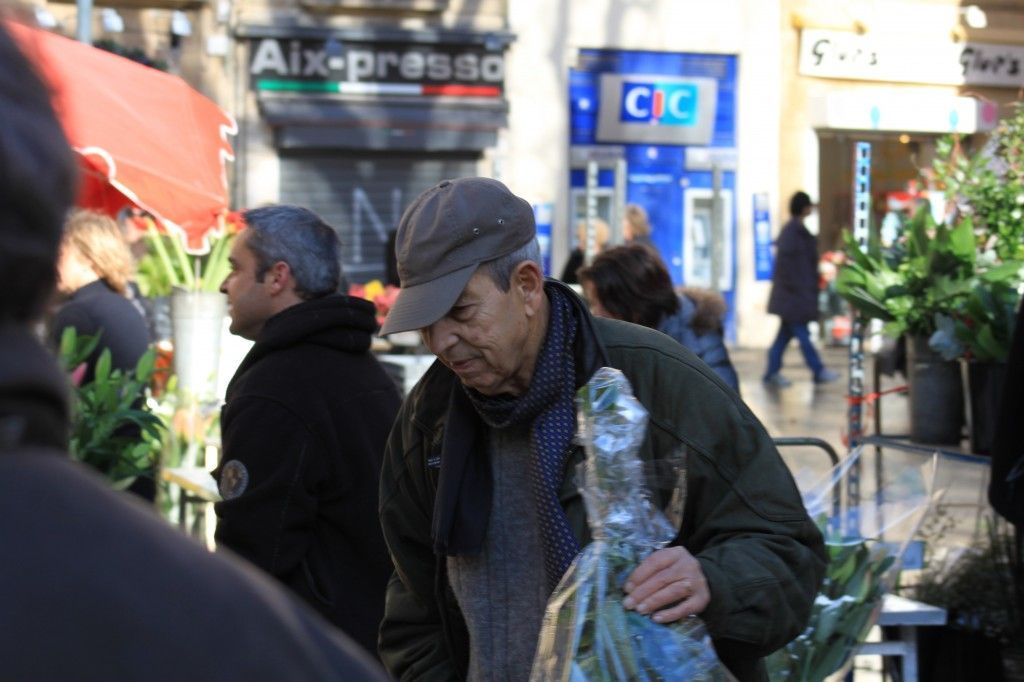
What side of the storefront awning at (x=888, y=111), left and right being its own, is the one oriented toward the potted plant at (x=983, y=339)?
front

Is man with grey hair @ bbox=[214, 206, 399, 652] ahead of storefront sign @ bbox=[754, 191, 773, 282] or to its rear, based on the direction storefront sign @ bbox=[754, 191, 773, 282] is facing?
ahead

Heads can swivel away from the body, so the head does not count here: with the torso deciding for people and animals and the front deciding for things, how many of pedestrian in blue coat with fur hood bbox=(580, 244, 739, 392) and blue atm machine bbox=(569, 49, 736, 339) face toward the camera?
1

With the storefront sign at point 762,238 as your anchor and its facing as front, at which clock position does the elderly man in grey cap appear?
The elderly man in grey cap is roughly at 12 o'clock from the storefront sign.

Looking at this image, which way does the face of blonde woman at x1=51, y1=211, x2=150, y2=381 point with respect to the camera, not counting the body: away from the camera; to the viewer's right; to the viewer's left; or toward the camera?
to the viewer's left

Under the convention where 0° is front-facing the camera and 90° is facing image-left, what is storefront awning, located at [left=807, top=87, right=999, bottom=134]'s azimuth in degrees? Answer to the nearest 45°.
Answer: approximately 0°

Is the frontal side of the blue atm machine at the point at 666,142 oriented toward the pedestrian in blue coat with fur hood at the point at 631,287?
yes

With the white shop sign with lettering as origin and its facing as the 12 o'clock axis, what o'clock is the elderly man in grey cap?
The elderly man in grey cap is roughly at 12 o'clock from the white shop sign with lettering.
